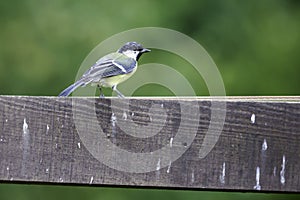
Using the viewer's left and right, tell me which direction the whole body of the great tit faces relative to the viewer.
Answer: facing to the right of the viewer
